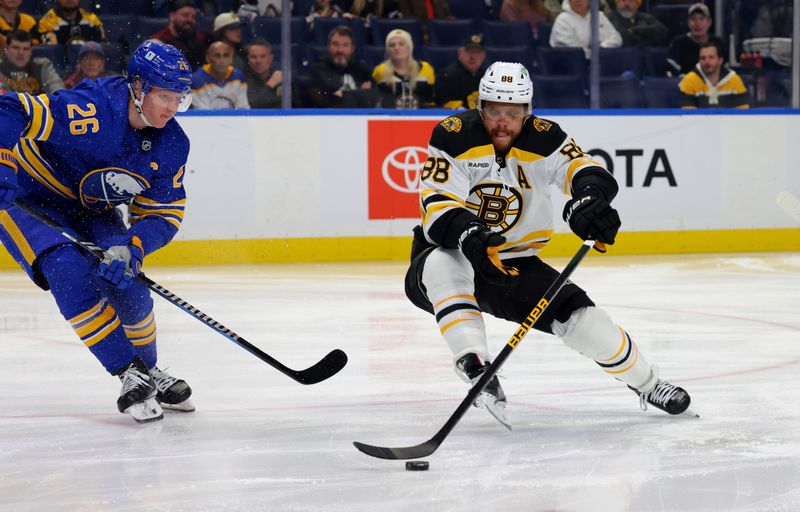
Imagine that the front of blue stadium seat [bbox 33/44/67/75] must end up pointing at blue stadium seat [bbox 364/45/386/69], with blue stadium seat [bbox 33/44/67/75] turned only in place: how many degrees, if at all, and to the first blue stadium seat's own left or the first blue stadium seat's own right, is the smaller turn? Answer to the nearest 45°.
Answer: approximately 90° to the first blue stadium seat's own left

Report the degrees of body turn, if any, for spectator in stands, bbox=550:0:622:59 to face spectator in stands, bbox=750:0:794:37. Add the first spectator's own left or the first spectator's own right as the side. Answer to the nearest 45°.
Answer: approximately 90° to the first spectator's own left

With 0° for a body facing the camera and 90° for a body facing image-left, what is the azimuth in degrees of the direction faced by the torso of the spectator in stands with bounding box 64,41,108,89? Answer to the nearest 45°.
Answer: approximately 0°

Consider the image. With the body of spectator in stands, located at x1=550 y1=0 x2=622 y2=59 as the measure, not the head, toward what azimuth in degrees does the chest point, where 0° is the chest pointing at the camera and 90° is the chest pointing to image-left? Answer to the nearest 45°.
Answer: approximately 0°

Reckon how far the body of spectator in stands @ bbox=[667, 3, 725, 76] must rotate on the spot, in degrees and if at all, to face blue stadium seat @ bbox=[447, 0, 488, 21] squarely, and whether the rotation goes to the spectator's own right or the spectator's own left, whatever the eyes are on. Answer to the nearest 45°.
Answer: approximately 90° to the spectator's own right

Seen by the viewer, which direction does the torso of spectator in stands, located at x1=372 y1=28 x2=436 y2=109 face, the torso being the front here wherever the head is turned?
toward the camera

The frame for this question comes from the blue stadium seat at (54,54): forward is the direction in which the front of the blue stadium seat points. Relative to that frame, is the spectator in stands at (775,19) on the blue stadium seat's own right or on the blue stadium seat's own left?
on the blue stadium seat's own left

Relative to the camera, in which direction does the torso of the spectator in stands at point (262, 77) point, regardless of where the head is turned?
toward the camera

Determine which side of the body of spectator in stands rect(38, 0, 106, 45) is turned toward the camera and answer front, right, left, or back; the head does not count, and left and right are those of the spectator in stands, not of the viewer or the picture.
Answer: front

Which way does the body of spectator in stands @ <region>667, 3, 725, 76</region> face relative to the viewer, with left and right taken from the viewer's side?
facing the viewer

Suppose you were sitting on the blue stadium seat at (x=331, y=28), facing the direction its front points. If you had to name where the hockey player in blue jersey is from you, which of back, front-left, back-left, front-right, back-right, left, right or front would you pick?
front

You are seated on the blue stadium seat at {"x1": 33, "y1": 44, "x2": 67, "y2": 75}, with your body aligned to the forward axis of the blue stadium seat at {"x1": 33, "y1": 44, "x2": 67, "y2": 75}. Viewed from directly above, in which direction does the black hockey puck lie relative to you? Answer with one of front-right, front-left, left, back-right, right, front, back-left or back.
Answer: front

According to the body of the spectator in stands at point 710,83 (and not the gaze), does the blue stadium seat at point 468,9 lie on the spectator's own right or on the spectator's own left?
on the spectator's own right

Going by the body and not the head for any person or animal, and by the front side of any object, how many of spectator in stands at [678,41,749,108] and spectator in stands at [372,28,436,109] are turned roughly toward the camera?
2
